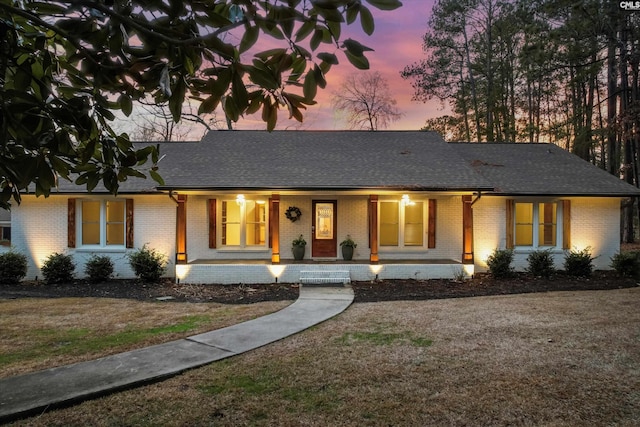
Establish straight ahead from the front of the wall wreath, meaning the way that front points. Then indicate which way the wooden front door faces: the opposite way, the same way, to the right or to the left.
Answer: the same way

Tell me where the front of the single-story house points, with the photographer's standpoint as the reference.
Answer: facing the viewer

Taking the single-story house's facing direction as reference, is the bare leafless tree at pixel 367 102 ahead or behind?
behind

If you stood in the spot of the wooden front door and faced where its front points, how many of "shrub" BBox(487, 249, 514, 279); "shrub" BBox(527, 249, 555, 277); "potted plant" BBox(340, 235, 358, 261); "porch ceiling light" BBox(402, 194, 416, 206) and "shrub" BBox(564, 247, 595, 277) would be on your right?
0

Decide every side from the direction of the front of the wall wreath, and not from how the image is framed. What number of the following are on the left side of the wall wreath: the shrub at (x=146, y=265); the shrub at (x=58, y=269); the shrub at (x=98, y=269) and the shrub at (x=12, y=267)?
0

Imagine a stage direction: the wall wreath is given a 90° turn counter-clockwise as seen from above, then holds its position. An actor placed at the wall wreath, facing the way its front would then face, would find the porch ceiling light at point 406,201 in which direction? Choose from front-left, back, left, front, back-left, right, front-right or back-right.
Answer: front

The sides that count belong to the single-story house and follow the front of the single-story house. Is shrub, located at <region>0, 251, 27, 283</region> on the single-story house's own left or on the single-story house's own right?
on the single-story house's own right

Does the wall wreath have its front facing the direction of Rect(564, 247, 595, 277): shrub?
no

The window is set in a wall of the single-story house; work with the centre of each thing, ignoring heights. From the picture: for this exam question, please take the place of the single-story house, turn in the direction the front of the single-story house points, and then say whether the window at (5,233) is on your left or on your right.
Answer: on your right

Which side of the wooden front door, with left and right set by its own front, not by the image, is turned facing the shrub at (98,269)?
right

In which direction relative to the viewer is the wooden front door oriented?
toward the camera

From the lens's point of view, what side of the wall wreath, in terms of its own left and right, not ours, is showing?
front

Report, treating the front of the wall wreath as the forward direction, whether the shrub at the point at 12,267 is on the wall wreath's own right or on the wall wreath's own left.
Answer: on the wall wreath's own right

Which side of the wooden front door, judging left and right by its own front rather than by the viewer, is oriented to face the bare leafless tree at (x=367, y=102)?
back
